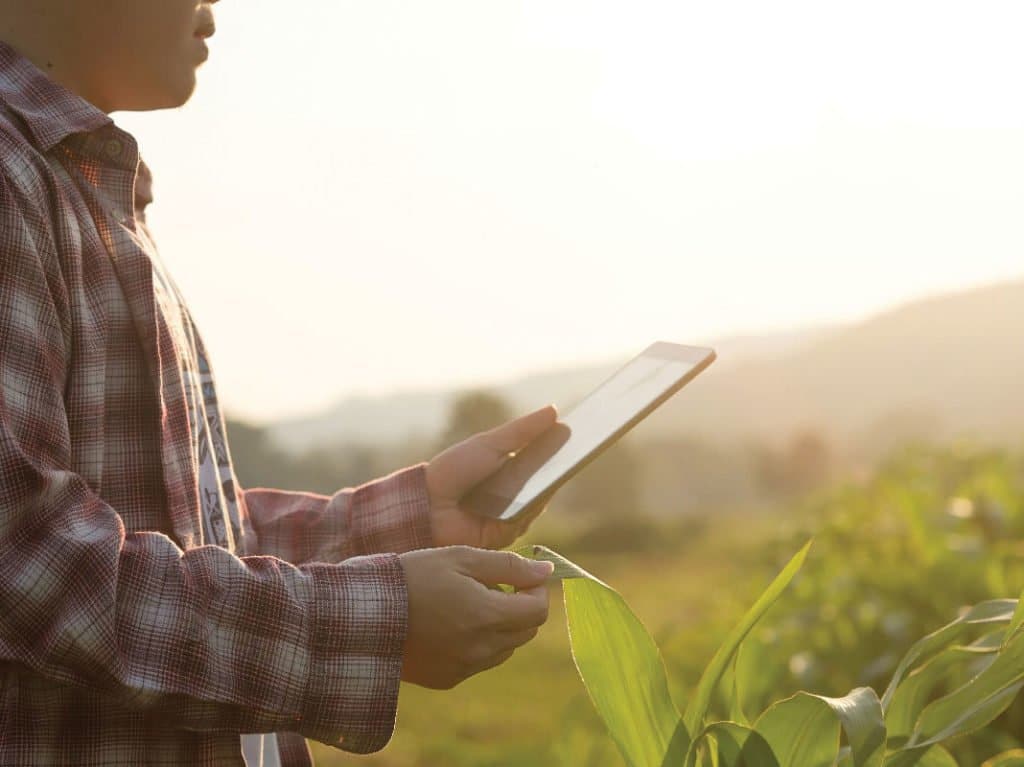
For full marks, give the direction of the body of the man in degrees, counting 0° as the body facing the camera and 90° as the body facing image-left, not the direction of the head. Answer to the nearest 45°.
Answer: approximately 270°

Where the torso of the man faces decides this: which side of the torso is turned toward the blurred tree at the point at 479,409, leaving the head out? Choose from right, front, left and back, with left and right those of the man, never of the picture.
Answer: left

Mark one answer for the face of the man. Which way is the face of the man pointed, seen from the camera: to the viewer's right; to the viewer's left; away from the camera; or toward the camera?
to the viewer's right
